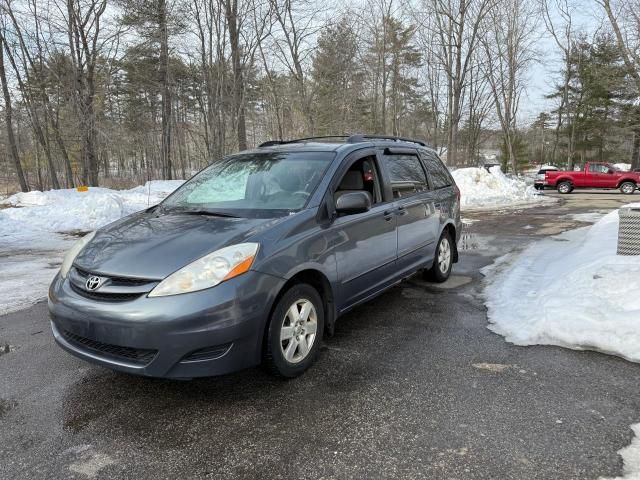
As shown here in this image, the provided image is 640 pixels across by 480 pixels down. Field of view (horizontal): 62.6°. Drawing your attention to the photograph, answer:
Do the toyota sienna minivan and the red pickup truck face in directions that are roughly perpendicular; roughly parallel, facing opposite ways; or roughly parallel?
roughly perpendicular

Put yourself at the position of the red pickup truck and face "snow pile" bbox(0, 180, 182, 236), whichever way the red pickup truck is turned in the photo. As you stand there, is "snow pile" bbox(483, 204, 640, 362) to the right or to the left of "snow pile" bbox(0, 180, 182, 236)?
left

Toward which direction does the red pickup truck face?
to the viewer's right

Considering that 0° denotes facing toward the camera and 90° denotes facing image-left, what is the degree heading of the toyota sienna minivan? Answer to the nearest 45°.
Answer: approximately 45°

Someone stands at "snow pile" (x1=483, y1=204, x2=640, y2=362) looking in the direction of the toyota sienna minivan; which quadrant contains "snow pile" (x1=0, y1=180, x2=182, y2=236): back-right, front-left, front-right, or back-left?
front-right

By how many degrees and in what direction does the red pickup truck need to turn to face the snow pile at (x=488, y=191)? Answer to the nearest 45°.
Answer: approximately 135° to its right

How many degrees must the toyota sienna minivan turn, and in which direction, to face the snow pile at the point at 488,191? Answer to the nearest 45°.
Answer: approximately 180°

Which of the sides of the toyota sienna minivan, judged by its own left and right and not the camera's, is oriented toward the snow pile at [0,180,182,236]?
right

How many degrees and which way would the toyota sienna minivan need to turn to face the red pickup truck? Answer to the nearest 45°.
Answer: approximately 180°

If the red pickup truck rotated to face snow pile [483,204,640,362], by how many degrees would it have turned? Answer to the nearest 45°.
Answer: approximately 90° to its right
